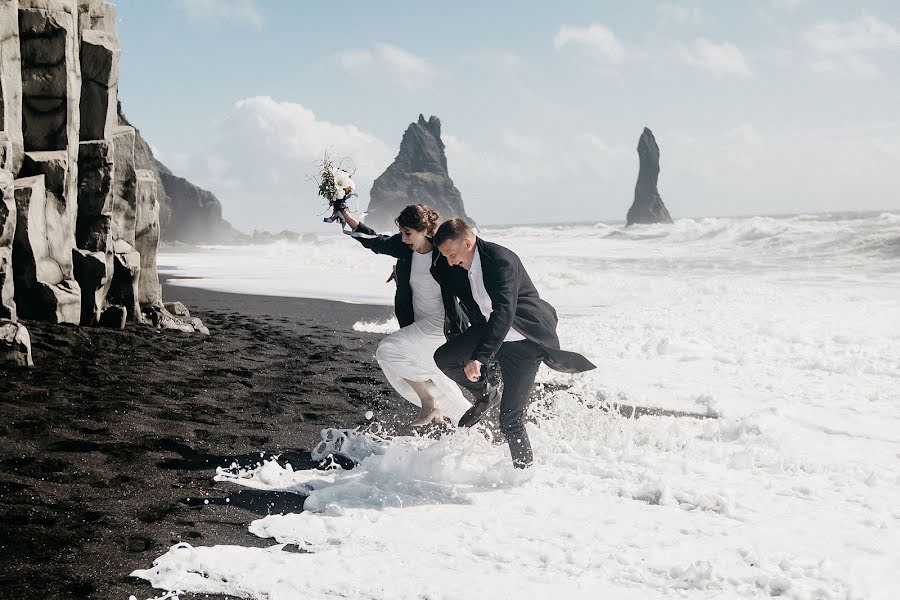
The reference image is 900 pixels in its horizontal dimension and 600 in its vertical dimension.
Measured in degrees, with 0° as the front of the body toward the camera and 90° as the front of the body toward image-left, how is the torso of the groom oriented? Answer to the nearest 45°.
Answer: approximately 45°

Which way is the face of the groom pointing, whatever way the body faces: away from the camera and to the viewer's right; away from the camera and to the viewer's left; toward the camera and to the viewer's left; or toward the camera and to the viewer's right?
toward the camera and to the viewer's left

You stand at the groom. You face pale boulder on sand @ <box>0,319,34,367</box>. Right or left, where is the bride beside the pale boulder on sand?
right

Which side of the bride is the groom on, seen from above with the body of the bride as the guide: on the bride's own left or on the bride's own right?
on the bride's own left

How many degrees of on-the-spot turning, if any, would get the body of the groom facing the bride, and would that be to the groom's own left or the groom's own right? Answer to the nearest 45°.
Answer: approximately 90° to the groom's own right

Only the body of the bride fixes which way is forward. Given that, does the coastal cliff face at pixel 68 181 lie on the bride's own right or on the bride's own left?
on the bride's own right

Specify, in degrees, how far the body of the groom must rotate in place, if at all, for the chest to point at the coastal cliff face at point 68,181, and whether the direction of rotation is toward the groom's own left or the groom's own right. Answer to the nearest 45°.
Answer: approximately 90° to the groom's own right

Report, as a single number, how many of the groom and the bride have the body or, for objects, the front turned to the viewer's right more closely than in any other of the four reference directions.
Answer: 0

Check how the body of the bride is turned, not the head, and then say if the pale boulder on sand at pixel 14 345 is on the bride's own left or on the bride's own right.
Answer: on the bride's own right

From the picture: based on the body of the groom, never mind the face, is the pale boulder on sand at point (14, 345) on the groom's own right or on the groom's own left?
on the groom's own right
